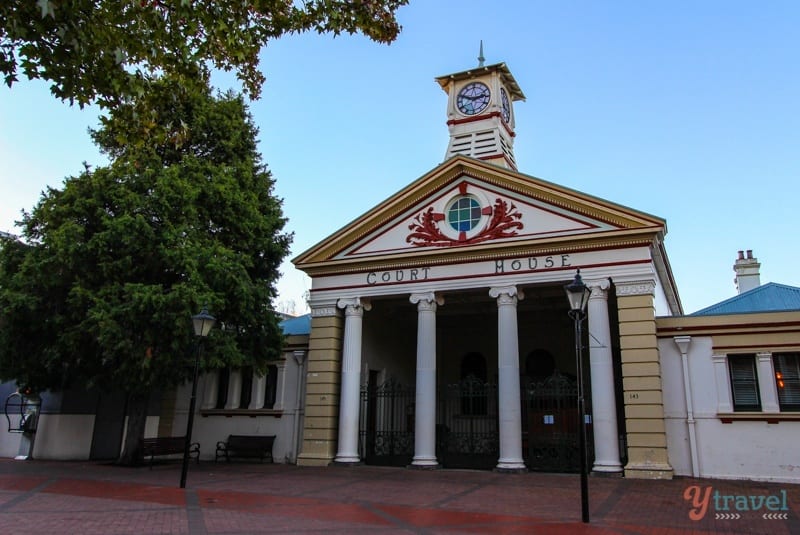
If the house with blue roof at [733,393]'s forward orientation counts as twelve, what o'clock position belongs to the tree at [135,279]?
The tree is roughly at 2 o'clock from the house with blue roof.

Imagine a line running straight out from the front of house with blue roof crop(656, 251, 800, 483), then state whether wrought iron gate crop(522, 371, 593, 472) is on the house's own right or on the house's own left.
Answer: on the house's own right

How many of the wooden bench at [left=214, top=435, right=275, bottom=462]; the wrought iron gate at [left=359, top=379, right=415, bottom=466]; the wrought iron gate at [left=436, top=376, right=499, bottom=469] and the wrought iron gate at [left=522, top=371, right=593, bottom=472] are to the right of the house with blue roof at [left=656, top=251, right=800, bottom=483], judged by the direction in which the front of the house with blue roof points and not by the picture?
4

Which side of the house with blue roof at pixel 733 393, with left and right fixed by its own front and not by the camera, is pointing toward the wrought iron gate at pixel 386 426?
right

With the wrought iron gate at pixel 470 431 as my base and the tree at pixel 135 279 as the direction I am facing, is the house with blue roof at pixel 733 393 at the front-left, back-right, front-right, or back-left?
back-left

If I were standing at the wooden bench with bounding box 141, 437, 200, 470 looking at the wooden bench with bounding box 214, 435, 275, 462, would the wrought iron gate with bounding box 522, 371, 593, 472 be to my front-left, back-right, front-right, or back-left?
front-right

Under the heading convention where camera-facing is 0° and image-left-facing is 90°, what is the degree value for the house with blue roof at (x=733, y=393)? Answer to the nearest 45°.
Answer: approximately 0°

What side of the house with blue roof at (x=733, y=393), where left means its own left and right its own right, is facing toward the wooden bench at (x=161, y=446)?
right

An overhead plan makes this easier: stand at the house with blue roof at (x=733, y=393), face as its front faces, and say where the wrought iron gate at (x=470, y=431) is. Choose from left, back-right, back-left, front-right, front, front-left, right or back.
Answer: right

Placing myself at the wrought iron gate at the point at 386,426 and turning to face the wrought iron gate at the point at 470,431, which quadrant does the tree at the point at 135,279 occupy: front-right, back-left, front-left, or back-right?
back-right

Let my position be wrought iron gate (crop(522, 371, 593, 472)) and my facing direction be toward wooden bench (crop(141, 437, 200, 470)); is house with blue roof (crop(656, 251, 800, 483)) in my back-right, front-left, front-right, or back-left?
back-left

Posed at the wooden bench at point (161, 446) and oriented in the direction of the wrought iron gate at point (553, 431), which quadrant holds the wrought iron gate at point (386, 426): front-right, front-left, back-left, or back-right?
front-left

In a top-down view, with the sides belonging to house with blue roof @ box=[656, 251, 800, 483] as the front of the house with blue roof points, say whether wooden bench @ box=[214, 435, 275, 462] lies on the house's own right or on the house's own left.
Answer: on the house's own right
